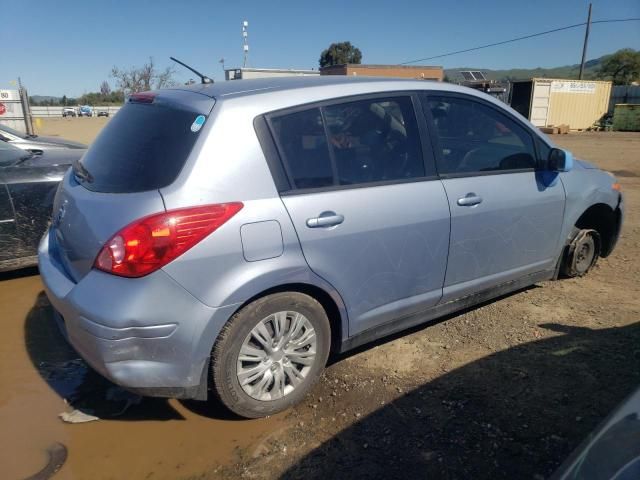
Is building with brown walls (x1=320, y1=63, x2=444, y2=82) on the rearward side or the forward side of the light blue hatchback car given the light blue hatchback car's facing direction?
on the forward side

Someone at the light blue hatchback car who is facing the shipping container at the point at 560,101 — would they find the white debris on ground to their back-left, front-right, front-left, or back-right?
back-left

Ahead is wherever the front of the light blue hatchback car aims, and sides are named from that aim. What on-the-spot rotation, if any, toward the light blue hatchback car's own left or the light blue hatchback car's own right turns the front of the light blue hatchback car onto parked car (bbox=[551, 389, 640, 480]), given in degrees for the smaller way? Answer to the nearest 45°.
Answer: approximately 90° to the light blue hatchback car's own right

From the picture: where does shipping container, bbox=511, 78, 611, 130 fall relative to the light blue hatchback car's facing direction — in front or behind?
in front

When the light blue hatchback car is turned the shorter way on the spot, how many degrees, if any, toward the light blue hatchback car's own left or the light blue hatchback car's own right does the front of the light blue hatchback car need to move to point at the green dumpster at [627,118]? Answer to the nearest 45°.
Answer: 0° — it already faces it

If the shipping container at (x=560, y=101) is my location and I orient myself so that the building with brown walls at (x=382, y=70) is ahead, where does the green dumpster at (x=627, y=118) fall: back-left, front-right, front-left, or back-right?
back-right

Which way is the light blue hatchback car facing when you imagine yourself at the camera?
facing away from the viewer and to the right of the viewer
